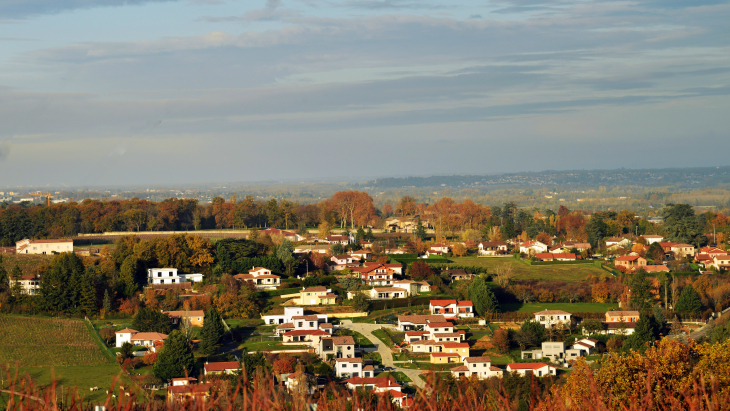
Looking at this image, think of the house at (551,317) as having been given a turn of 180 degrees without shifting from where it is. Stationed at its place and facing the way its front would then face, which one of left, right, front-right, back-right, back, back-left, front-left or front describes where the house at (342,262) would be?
front-left

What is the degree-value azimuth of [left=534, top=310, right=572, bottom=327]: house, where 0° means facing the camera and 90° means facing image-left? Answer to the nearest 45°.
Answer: approximately 0°

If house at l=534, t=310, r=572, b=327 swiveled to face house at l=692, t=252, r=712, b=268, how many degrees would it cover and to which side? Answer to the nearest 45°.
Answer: approximately 135° to its left

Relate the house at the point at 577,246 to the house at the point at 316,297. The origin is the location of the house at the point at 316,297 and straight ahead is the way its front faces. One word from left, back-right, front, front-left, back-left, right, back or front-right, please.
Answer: back-left

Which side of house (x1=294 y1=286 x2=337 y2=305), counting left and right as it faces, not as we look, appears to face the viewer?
front

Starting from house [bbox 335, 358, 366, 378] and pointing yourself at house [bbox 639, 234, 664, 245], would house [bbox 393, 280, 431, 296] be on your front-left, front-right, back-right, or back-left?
front-left

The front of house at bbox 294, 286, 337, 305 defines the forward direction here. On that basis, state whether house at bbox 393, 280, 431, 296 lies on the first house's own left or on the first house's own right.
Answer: on the first house's own left

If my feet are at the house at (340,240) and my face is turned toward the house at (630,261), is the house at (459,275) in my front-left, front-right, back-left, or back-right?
front-right

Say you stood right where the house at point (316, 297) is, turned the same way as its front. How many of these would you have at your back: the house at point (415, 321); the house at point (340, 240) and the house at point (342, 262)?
2

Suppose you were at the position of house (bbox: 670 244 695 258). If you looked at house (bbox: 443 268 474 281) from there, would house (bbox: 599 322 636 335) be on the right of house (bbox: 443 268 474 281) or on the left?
left

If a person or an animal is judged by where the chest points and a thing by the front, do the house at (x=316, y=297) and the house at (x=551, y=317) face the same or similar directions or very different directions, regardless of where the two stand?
same or similar directions

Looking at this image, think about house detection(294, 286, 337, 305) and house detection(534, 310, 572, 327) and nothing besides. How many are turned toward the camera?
2
